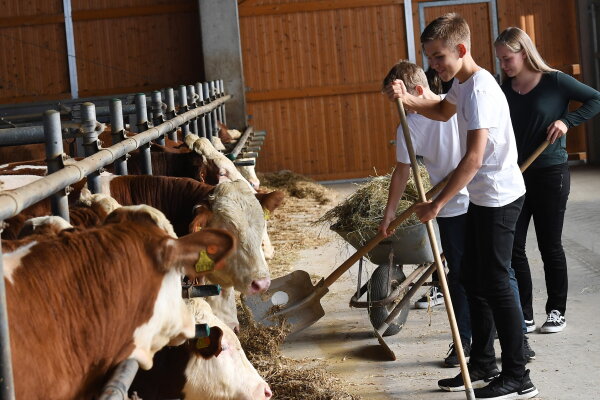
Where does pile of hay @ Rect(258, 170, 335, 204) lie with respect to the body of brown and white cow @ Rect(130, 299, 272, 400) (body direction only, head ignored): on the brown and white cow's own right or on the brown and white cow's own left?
on the brown and white cow's own left

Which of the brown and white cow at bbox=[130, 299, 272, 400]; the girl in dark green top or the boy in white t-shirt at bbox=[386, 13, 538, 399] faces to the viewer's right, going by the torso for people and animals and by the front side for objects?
the brown and white cow

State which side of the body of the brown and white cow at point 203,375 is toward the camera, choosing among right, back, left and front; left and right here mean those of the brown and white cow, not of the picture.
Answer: right

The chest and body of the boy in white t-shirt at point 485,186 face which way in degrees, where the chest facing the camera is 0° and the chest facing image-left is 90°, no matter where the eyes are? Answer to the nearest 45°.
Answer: approximately 90°

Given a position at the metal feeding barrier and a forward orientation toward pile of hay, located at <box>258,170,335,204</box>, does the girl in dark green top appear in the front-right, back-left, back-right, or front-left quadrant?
front-right

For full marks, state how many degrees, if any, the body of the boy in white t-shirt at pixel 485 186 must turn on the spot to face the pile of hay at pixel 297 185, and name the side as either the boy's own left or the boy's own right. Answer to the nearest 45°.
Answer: approximately 90° to the boy's own right

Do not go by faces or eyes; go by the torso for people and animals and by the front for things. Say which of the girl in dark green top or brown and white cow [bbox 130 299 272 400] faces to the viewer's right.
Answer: the brown and white cow

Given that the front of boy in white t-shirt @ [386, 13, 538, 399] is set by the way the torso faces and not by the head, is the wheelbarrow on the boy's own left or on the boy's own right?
on the boy's own right

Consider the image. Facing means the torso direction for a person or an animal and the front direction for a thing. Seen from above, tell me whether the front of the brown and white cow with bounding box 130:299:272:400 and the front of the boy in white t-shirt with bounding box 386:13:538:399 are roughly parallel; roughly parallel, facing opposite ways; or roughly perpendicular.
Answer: roughly parallel, facing opposite ways

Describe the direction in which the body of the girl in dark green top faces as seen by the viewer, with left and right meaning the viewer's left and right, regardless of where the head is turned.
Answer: facing the viewer and to the left of the viewer

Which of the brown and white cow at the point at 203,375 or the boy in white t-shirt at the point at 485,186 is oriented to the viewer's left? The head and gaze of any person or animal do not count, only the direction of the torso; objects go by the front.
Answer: the boy in white t-shirt

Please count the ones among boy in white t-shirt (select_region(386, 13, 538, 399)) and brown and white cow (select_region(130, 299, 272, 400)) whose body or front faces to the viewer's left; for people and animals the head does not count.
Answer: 1

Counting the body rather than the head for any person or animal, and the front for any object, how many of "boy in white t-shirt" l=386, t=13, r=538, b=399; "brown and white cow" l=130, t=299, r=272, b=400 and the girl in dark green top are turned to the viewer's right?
1

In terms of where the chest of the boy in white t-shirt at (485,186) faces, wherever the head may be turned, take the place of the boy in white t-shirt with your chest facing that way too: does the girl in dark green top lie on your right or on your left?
on your right

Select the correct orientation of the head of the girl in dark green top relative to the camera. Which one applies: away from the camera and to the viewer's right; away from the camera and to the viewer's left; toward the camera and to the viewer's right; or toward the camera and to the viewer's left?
toward the camera and to the viewer's left
